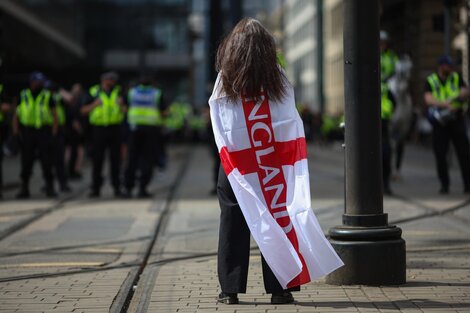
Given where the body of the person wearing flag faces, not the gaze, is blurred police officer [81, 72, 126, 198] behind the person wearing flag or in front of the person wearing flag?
in front

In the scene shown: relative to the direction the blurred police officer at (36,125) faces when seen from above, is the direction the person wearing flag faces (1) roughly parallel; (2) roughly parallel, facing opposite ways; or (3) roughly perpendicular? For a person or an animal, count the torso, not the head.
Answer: roughly parallel, facing opposite ways

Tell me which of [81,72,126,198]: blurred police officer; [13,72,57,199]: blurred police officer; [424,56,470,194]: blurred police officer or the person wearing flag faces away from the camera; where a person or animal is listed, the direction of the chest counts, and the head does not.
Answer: the person wearing flag

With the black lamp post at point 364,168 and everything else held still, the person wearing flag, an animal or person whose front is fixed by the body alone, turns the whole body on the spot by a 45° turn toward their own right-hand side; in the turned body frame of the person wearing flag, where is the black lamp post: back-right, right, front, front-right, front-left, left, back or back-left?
front

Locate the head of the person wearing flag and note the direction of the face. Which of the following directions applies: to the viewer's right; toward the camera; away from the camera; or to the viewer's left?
away from the camera

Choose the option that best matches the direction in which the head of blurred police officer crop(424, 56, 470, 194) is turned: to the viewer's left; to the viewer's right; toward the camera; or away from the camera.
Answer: toward the camera

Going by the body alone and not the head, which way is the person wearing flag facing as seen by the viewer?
away from the camera

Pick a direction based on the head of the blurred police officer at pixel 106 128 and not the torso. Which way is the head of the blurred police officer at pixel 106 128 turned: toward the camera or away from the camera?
toward the camera

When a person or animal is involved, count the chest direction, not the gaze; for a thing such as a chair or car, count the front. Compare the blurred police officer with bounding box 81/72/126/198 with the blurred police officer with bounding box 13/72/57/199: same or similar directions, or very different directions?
same or similar directions

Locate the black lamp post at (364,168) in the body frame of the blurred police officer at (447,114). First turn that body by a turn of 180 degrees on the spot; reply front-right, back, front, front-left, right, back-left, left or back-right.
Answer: back

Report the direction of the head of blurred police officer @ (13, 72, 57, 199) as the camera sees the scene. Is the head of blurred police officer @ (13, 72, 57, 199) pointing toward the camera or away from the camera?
toward the camera

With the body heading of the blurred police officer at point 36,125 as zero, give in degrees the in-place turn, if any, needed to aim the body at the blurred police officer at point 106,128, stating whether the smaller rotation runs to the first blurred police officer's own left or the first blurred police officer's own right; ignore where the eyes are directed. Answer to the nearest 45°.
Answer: approximately 90° to the first blurred police officer's own left

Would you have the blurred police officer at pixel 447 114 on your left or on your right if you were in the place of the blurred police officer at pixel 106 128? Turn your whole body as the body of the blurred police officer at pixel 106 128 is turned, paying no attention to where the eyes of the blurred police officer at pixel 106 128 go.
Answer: on your left

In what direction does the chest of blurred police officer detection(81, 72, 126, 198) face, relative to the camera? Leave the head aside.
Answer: toward the camera

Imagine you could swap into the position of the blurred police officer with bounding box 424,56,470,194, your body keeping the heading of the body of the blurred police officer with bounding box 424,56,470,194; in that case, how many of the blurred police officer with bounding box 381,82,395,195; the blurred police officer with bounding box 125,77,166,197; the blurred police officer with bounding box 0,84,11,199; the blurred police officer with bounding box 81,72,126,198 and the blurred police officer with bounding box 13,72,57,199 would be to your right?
5
